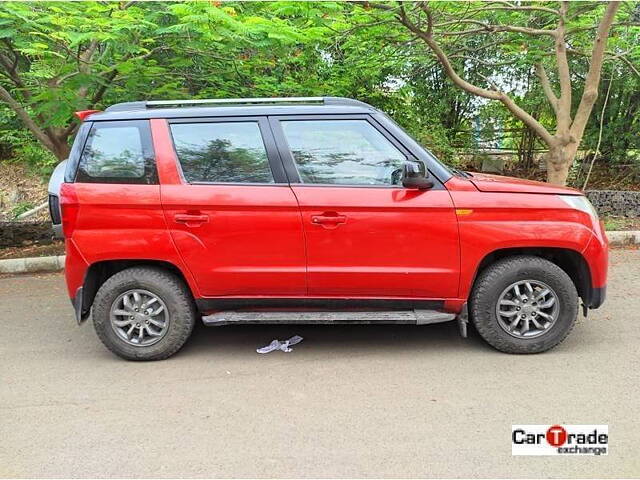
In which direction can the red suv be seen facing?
to the viewer's right
